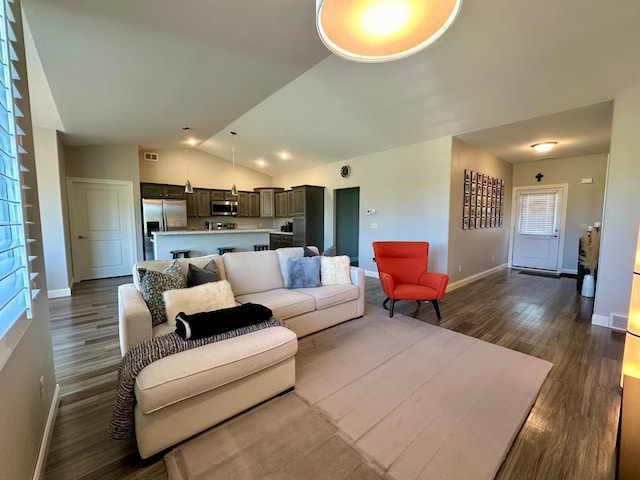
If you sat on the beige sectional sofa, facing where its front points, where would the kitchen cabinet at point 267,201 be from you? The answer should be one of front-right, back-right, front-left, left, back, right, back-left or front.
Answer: back-left

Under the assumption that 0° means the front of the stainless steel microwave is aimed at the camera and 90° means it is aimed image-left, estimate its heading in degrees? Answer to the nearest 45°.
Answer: approximately 0°

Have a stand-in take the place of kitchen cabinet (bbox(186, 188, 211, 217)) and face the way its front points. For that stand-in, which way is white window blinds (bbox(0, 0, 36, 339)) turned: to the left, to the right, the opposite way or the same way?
to the left

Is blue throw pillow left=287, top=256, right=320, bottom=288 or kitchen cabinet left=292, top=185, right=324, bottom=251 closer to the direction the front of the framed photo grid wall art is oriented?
the blue throw pillow

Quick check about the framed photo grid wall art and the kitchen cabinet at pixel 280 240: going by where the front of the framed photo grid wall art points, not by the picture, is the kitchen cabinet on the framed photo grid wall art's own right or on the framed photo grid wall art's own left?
on the framed photo grid wall art's own right

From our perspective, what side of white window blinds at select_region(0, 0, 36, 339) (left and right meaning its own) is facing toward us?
right

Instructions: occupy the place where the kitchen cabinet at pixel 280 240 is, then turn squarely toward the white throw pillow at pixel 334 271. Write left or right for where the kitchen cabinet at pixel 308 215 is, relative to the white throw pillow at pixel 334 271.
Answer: left

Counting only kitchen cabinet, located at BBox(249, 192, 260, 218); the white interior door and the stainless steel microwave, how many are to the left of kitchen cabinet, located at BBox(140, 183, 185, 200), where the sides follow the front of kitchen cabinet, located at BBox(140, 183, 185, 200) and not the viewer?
2
